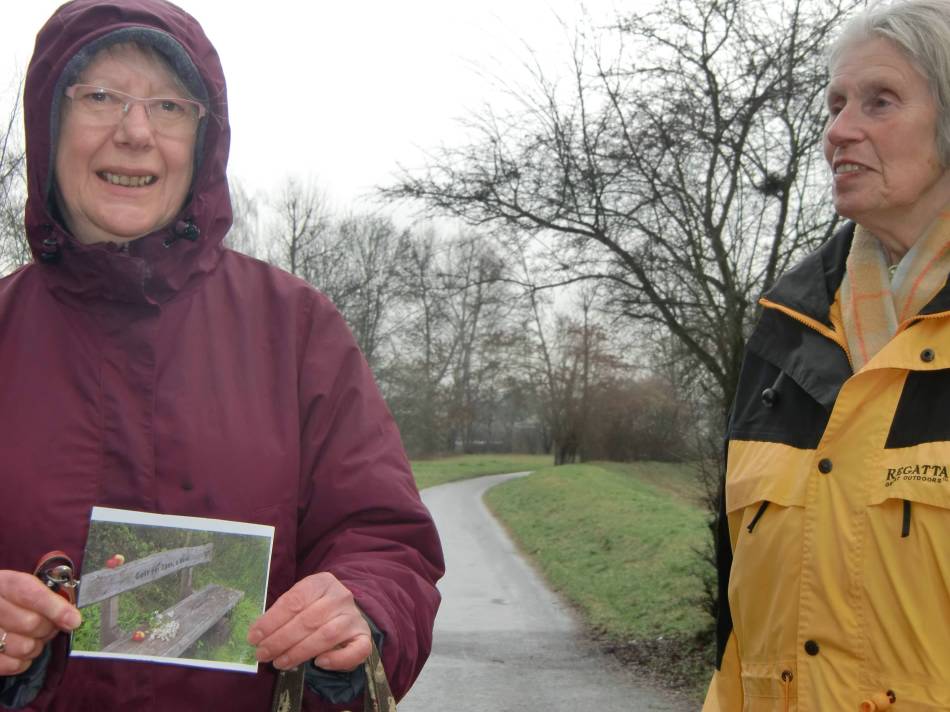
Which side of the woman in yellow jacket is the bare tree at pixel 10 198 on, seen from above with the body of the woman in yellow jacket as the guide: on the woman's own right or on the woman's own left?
on the woman's own right

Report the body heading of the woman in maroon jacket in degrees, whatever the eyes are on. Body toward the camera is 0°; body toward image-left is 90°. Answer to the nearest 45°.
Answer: approximately 0°

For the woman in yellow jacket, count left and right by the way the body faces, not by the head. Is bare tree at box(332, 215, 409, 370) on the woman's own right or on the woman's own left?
on the woman's own right

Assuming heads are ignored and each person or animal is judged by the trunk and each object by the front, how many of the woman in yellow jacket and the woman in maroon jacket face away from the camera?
0

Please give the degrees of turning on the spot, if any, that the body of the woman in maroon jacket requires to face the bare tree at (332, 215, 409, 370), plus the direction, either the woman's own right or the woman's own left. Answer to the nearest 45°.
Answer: approximately 180°

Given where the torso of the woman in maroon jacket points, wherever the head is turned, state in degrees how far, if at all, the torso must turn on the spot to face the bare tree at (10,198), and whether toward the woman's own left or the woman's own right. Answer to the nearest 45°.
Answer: approximately 180°

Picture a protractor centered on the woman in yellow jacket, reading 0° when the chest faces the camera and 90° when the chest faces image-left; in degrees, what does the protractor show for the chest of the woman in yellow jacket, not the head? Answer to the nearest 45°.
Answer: approximately 45°
